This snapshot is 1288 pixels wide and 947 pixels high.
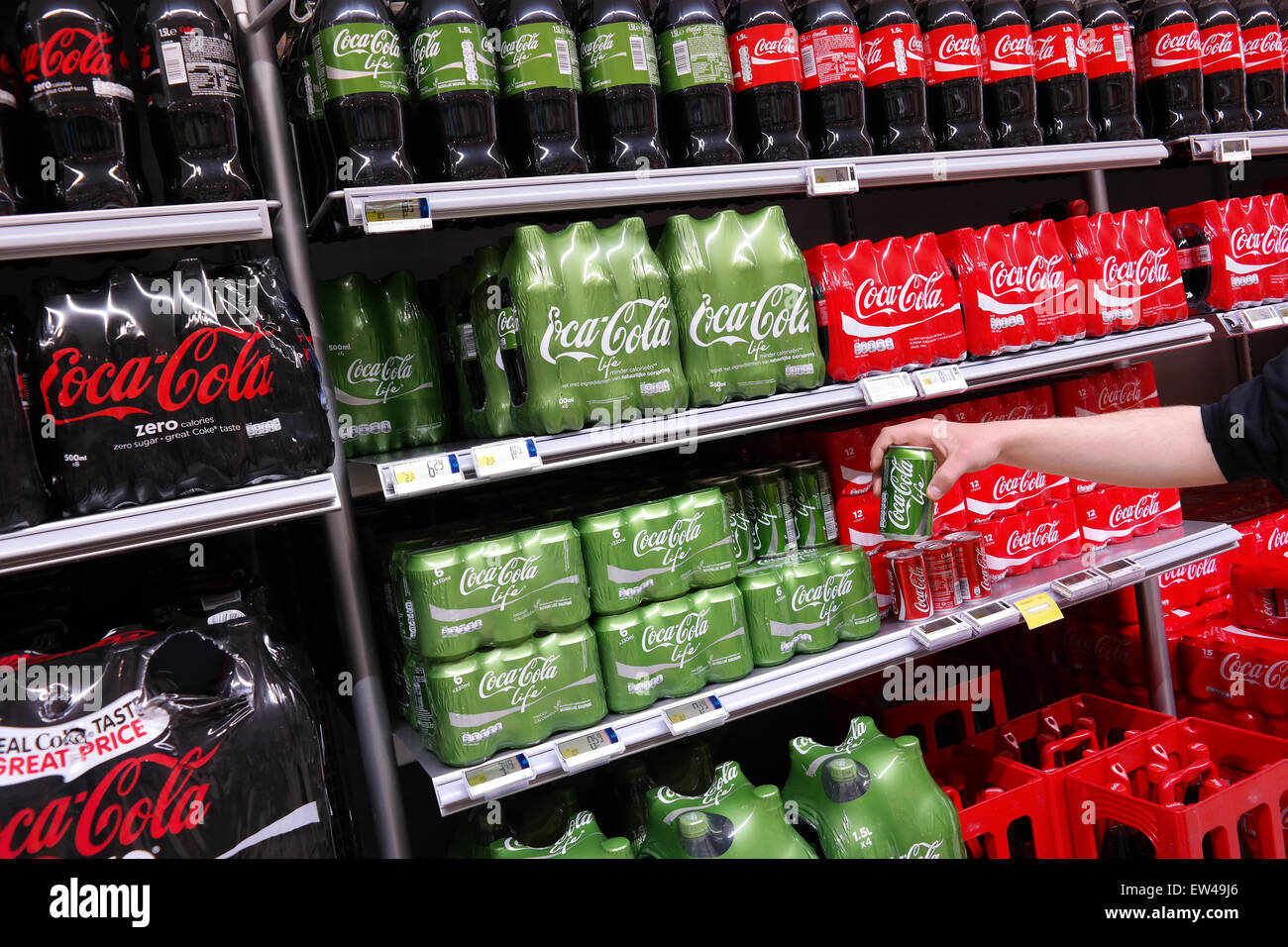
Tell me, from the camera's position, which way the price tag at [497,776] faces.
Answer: facing the viewer

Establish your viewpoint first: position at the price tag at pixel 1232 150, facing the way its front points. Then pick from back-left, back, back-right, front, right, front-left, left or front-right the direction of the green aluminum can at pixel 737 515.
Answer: front-right

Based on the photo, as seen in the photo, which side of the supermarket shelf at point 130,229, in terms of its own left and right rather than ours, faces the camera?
front

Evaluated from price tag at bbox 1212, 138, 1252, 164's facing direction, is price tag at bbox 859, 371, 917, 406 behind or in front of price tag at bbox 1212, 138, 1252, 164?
in front

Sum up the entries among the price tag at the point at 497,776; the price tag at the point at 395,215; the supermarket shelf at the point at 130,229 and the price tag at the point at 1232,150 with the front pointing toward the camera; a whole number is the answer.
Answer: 4

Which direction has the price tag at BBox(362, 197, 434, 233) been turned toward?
toward the camera

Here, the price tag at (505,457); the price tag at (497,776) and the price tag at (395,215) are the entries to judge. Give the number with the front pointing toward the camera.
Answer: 3

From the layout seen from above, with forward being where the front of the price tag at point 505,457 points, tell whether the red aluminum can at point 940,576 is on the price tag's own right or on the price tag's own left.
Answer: on the price tag's own left
